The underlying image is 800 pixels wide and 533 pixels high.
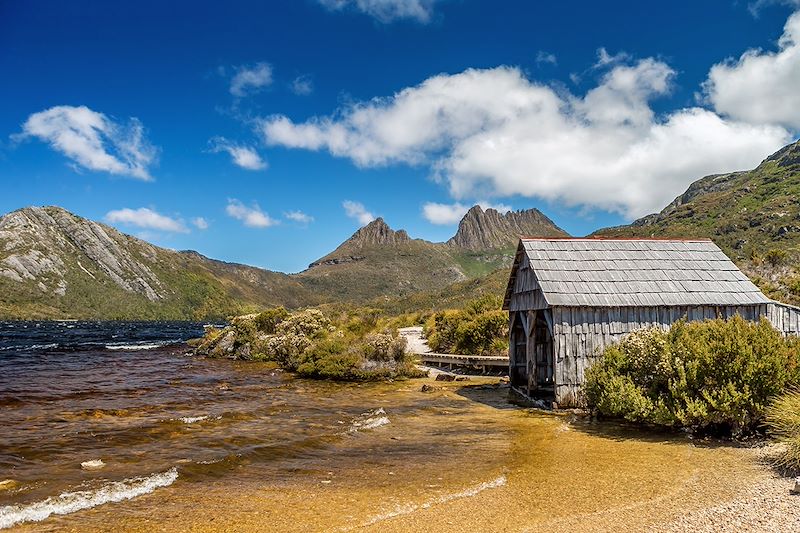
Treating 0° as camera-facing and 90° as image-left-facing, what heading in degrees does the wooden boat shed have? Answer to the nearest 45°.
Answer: approximately 90°

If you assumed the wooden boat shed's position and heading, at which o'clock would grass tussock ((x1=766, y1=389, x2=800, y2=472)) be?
The grass tussock is roughly at 8 o'clock from the wooden boat shed.

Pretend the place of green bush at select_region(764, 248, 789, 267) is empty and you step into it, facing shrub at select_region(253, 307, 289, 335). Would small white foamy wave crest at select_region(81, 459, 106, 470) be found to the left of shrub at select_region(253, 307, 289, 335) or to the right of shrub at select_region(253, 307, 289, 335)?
left

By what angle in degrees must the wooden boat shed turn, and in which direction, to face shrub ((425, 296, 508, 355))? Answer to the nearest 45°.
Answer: approximately 45° to its right

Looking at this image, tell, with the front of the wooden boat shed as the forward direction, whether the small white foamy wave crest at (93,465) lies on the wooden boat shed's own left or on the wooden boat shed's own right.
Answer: on the wooden boat shed's own left

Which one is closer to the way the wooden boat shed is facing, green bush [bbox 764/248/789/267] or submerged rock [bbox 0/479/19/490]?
the submerged rock

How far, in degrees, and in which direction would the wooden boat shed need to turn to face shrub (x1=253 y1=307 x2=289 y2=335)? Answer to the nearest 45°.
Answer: approximately 45° to its right

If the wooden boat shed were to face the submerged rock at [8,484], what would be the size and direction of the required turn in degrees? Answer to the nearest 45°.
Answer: approximately 45° to its left

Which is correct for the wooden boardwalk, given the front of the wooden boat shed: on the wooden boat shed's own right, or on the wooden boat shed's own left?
on the wooden boat shed's own right

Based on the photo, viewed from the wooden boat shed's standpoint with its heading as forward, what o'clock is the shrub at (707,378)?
The shrub is roughly at 8 o'clock from the wooden boat shed.

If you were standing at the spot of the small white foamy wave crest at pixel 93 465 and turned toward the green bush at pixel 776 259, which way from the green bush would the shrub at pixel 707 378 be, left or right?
right
